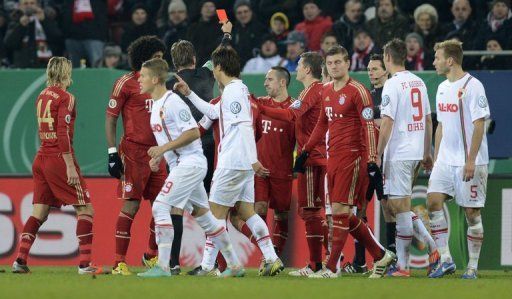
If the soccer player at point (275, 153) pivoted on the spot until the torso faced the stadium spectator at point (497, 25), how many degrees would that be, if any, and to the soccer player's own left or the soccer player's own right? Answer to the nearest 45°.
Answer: approximately 180°

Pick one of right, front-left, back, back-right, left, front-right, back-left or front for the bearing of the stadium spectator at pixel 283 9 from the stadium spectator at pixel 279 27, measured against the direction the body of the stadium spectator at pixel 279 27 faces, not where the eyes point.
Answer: back

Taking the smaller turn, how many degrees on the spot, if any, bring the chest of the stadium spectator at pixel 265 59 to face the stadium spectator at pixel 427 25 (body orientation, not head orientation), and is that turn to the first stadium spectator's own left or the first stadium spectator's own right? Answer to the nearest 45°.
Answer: approximately 90° to the first stadium spectator's own left

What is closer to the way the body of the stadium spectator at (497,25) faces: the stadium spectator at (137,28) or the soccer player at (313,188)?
the soccer player

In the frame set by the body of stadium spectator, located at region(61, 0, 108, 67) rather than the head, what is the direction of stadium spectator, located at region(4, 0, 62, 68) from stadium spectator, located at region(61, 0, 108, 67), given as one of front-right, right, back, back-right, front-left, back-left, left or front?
right

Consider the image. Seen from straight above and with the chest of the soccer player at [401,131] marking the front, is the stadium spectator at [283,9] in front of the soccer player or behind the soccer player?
in front

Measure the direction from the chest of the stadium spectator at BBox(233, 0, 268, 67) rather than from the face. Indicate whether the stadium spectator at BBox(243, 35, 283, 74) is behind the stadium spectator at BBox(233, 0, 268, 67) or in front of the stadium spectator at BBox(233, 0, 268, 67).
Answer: in front

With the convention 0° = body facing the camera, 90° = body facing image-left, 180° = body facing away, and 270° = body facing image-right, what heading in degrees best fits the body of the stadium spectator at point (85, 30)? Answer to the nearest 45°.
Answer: approximately 0°

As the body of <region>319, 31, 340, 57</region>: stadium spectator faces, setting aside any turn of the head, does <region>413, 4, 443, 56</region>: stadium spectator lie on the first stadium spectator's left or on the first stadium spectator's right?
on the first stadium spectator's left

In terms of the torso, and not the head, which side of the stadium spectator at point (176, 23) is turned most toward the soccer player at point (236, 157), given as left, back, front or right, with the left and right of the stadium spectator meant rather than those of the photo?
front
